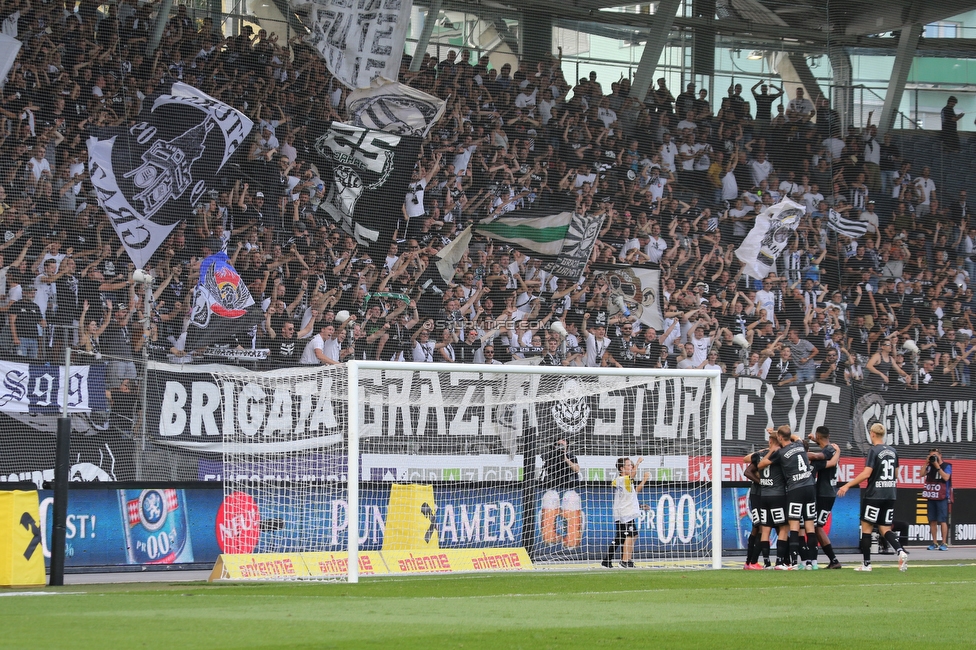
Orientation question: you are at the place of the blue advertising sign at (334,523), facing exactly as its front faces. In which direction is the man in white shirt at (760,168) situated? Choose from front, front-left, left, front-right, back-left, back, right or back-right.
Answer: back-left

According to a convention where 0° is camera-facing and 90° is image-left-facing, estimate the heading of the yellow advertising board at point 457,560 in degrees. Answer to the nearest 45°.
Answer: approximately 0°

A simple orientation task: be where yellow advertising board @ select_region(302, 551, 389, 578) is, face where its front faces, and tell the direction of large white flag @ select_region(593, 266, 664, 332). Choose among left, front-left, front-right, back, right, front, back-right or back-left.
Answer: back-left

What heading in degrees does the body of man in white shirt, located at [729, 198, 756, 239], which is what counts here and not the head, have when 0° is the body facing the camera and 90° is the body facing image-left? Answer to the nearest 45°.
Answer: approximately 0°

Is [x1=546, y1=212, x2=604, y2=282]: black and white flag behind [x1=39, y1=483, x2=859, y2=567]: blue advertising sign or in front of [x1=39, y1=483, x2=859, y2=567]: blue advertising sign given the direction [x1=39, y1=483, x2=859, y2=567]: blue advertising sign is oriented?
behind

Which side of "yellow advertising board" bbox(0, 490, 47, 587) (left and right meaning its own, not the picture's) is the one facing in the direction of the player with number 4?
left
